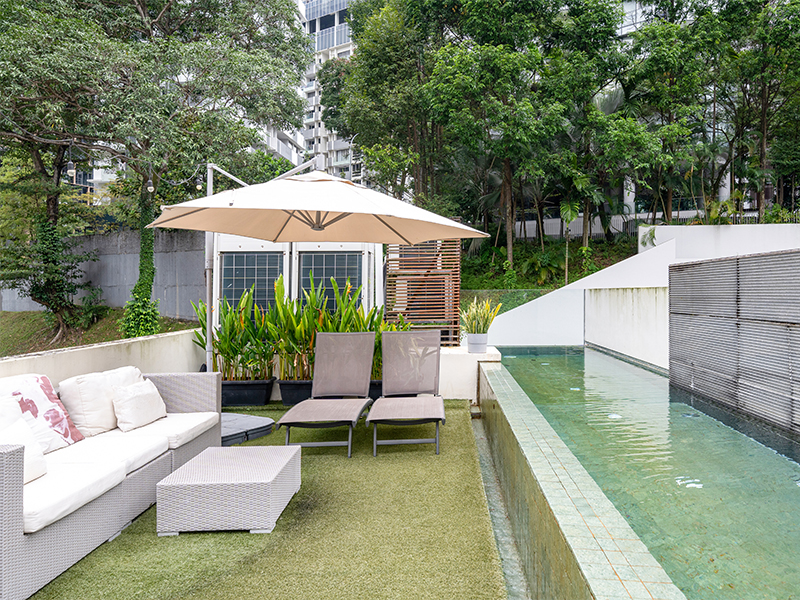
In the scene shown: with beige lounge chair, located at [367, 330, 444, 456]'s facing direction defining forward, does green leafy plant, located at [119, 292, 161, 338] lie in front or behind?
behind

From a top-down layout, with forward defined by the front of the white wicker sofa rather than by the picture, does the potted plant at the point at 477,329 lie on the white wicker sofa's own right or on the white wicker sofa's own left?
on the white wicker sofa's own left

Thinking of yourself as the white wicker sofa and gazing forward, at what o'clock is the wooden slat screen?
The wooden slat screen is roughly at 9 o'clock from the white wicker sofa.

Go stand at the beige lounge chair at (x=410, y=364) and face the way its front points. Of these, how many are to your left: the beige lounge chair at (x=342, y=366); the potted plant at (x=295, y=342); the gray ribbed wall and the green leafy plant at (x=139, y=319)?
1

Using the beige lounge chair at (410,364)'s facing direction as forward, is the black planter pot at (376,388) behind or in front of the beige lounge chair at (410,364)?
behind

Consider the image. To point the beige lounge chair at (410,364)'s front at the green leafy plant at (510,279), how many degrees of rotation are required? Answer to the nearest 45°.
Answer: approximately 180°

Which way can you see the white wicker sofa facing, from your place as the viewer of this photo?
facing the viewer and to the right of the viewer

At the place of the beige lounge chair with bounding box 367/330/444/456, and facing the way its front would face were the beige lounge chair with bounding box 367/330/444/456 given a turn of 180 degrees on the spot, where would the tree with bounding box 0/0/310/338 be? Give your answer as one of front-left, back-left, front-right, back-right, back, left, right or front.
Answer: front-left

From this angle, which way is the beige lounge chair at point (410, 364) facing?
toward the camera

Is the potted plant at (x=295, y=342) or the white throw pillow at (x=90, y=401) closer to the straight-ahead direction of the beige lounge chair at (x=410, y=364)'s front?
the white throw pillow

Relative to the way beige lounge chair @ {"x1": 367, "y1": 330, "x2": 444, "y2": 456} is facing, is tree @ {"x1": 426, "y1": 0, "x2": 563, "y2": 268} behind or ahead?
behind

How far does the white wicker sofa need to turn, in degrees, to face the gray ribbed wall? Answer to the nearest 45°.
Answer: approximately 45° to its left

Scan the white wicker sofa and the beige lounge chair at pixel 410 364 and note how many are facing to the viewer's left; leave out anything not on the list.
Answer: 0

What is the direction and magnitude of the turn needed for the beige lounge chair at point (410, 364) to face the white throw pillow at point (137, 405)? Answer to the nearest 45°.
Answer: approximately 45° to its right

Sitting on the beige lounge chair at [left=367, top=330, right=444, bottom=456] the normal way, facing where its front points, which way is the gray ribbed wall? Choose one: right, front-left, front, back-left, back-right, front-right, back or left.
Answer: left

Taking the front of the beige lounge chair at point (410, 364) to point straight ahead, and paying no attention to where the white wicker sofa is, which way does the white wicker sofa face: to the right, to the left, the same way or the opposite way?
to the left
